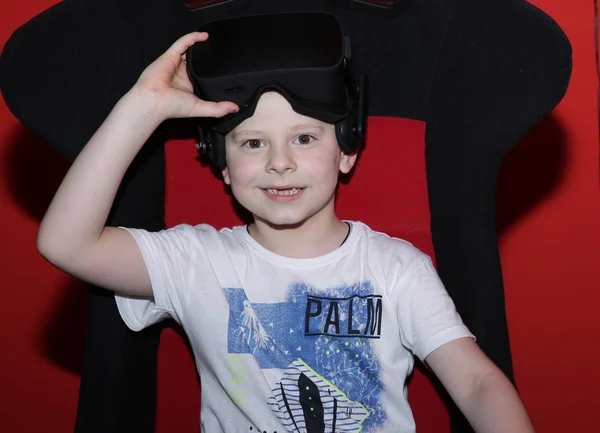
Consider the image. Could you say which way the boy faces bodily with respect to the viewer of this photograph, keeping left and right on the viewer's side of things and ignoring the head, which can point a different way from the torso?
facing the viewer

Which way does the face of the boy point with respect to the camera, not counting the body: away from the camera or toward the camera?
toward the camera
